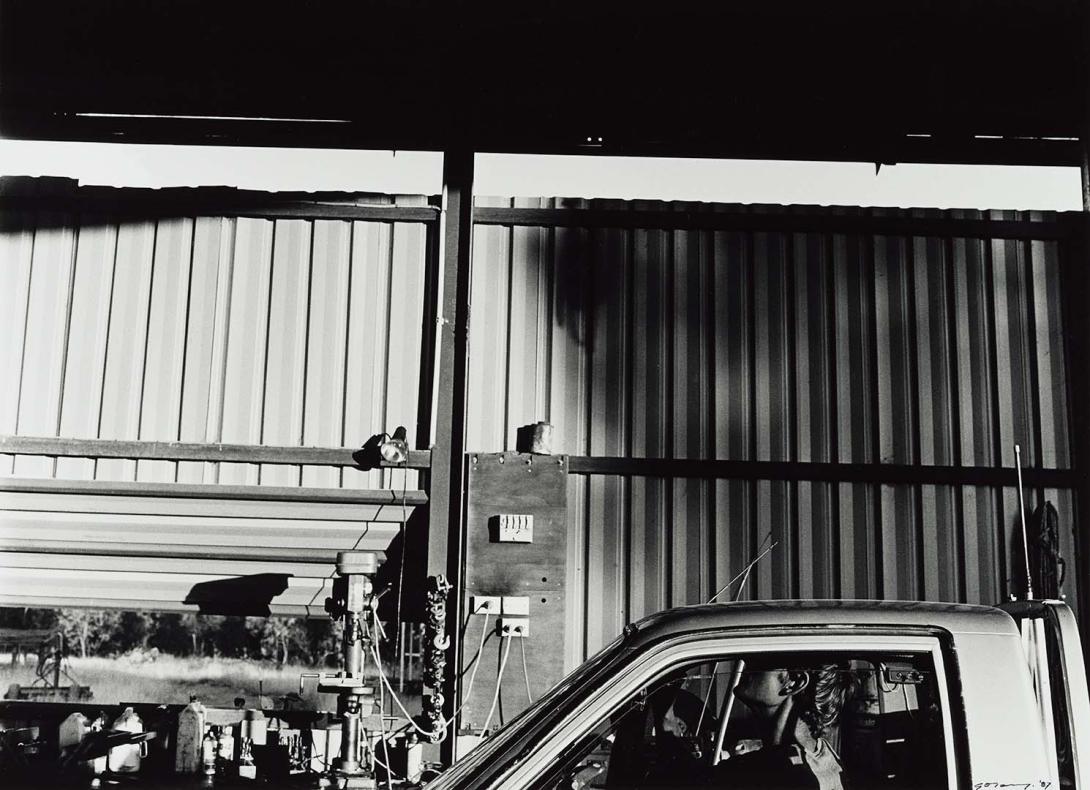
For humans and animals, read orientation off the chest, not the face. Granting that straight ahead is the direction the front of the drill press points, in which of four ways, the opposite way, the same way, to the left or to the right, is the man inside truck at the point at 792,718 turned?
to the right

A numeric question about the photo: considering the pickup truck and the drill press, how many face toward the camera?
1

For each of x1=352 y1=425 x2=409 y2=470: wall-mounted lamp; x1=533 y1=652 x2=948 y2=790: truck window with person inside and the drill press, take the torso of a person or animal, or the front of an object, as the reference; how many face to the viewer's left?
1

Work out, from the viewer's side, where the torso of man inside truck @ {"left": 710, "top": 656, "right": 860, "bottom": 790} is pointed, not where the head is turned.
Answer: to the viewer's left

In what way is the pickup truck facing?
to the viewer's left

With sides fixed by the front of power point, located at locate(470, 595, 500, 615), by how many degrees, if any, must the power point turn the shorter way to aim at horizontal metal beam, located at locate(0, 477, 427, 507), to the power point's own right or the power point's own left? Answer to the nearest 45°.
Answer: approximately 90° to the power point's own right

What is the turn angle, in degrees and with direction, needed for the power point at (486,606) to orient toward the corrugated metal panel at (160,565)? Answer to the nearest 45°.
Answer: approximately 90° to its right

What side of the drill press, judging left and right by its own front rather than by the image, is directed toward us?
front

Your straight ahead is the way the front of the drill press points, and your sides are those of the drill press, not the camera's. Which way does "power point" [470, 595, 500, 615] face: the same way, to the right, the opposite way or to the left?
the same way

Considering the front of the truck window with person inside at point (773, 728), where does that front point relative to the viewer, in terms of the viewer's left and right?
facing to the left of the viewer

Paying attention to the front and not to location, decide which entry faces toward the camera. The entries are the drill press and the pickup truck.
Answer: the drill press

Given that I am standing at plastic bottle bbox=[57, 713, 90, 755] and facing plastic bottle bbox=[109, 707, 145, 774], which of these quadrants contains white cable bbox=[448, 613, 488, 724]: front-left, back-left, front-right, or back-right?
front-left

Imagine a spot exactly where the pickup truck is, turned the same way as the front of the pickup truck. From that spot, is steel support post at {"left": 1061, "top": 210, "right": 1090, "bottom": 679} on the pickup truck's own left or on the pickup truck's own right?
on the pickup truck's own right

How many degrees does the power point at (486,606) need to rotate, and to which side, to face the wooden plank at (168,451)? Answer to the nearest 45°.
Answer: approximately 90° to its right

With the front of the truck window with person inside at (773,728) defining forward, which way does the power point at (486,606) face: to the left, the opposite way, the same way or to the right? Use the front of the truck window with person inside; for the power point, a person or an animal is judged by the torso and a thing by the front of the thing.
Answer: to the left

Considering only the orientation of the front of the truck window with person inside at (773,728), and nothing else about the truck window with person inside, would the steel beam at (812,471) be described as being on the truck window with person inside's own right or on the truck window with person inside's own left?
on the truck window with person inside's own right
